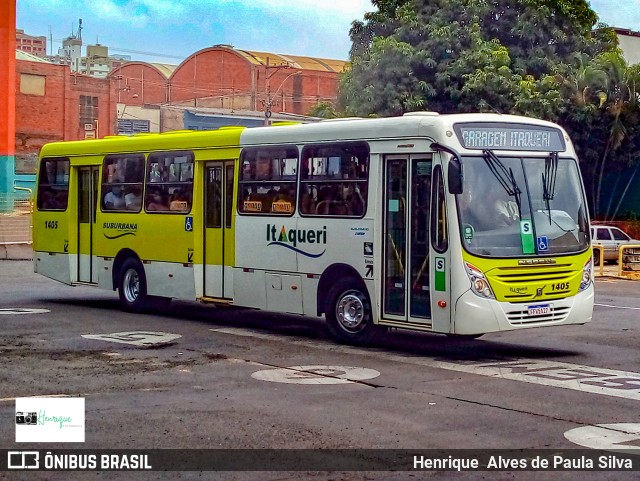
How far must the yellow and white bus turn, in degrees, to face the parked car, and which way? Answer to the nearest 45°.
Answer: approximately 90° to its left

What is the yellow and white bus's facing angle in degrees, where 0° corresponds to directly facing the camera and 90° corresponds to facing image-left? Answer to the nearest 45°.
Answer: approximately 315°

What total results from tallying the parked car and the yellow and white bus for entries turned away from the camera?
0
